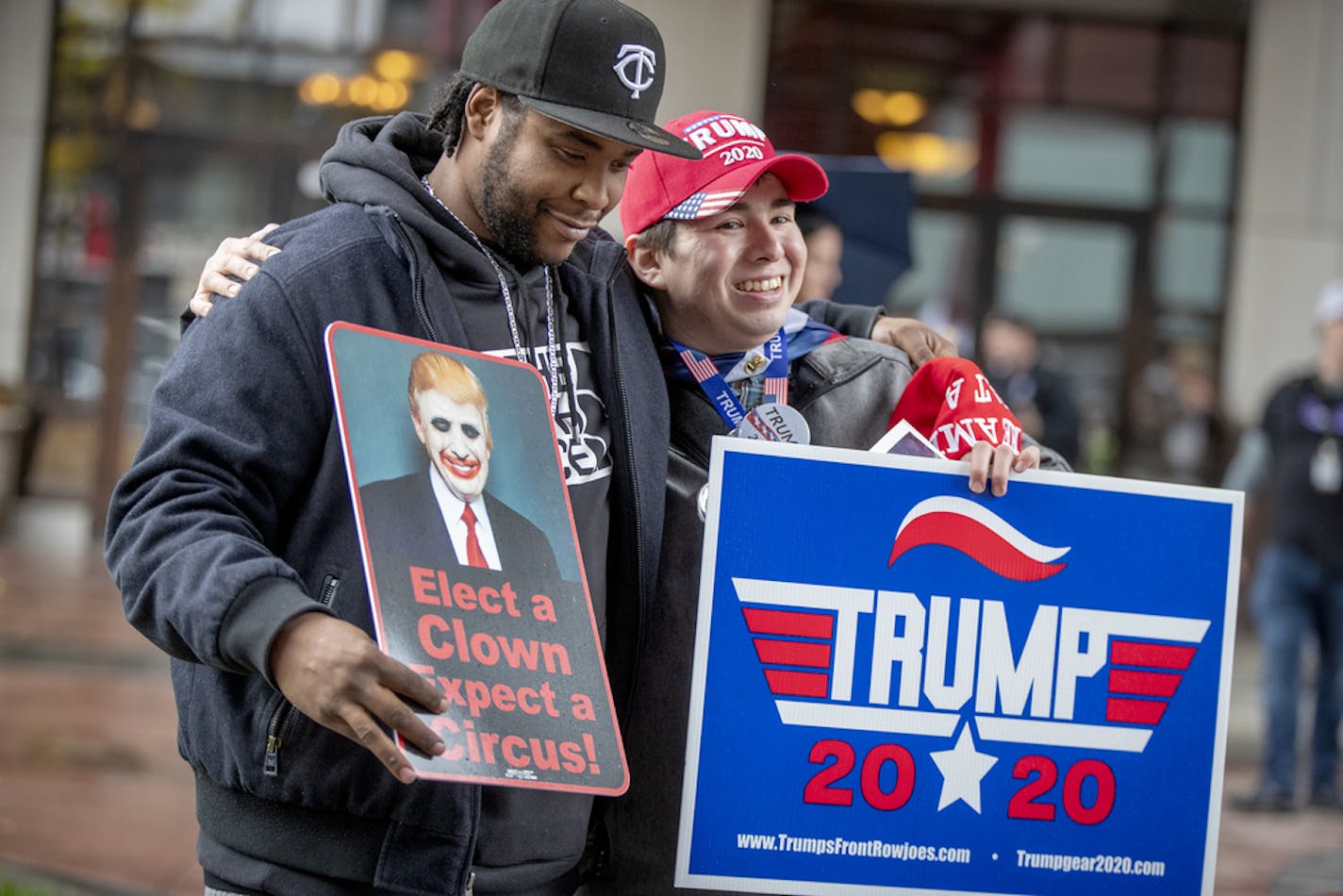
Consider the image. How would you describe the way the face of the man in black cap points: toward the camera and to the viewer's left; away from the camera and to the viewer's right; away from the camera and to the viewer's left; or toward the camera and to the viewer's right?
toward the camera and to the viewer's right

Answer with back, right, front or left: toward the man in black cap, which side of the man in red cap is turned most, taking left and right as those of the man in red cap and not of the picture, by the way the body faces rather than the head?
right

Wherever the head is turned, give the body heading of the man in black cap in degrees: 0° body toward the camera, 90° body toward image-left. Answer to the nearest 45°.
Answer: approximately 315°

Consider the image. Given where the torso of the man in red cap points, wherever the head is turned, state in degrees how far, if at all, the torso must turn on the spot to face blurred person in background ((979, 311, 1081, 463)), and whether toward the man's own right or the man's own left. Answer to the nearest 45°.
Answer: approximately 135° to the man's own left

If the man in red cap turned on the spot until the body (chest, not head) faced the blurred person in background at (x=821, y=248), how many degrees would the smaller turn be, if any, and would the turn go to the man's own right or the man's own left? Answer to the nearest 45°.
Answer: approximately 135° to the man's own left

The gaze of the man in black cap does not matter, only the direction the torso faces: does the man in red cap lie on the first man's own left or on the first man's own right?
on the first man's own left
